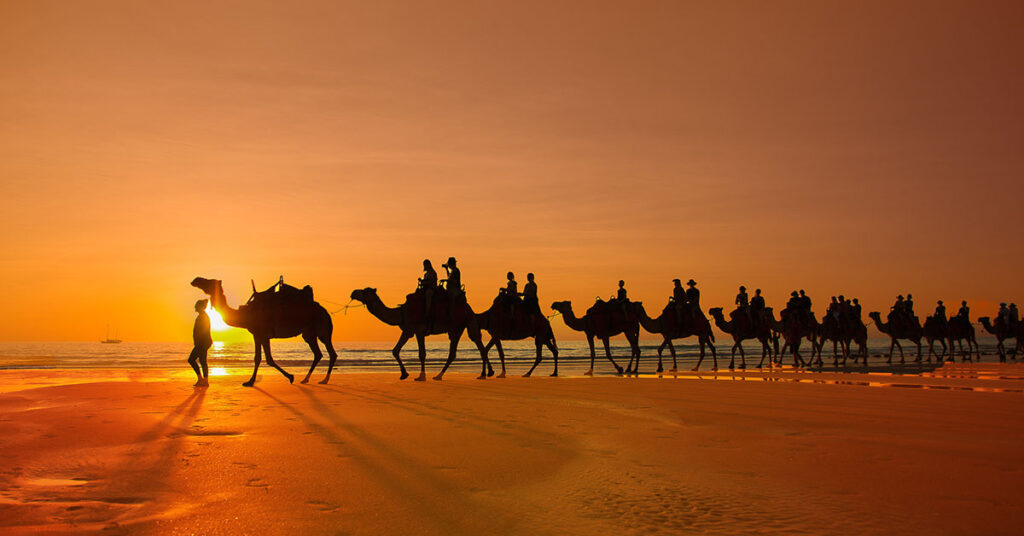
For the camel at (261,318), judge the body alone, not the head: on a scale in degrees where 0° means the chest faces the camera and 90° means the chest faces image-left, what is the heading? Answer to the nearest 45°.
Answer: approximately 90°

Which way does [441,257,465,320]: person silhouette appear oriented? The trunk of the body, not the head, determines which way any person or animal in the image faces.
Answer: to the viewer's left

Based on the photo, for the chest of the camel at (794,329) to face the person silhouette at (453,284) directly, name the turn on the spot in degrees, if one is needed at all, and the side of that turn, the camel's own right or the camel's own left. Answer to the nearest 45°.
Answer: approximately 45° to the camel's own left

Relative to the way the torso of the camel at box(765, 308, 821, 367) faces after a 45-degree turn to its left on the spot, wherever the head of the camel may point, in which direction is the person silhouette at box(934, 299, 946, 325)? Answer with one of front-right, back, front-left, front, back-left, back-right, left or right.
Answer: back

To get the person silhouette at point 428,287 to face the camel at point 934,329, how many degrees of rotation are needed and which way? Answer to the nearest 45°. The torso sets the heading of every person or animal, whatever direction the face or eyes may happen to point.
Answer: approximately 135° to its right

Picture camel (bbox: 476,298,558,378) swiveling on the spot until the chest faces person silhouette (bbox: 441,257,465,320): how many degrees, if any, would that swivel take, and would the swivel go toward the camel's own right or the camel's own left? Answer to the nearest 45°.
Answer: approximately 45° to the camel's own left

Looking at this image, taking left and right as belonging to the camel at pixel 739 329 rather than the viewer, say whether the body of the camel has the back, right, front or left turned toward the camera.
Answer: left

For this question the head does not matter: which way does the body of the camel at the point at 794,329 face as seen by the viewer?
to the viewer's left

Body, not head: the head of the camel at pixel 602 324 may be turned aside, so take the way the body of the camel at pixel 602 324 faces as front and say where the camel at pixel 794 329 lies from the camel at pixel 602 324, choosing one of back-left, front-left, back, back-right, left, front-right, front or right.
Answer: back-right

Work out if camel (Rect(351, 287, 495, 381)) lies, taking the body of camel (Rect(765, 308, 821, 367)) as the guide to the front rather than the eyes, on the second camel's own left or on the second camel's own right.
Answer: on the second camel's own left

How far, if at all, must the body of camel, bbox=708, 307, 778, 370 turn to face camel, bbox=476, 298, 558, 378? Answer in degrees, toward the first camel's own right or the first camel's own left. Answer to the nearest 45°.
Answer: approximately 45° to the first camel's own left

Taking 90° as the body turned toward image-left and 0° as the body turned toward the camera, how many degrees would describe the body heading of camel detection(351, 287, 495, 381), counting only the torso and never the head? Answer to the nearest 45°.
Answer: approximately 90°
